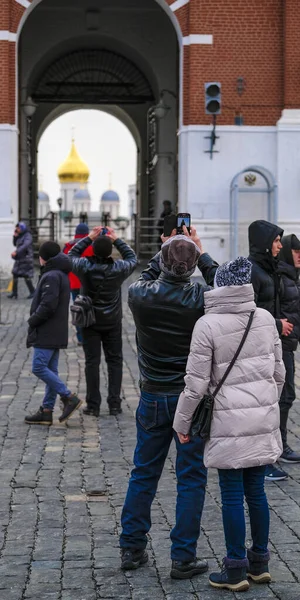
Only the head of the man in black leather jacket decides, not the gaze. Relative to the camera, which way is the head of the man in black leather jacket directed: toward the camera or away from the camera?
away from the camera

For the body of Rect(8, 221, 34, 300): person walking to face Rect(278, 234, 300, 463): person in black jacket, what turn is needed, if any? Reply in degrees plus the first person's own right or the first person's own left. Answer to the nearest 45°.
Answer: approximately 90° to the first person's own left

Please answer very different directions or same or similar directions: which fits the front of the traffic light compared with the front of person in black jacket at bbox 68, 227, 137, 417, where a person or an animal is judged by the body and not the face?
very different directions

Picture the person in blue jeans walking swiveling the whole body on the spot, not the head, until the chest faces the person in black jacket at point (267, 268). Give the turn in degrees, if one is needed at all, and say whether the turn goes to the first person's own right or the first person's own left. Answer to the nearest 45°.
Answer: approximately 135° to the first person's own left

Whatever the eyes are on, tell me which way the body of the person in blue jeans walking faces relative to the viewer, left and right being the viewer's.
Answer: facing to the left of the viewer

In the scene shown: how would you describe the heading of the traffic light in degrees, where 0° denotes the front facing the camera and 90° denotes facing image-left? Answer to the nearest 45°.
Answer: approximately 0°

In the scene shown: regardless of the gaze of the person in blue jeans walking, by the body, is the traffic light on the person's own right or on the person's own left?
on the person's own right

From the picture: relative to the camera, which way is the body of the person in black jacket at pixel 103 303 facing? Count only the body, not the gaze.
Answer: away from the camera

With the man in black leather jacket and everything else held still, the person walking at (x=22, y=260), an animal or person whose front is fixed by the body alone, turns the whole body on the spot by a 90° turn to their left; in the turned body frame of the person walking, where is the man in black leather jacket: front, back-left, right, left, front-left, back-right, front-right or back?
front

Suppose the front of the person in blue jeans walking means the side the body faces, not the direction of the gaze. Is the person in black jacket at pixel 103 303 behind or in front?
behind

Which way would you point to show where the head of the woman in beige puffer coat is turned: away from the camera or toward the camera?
away from the camera

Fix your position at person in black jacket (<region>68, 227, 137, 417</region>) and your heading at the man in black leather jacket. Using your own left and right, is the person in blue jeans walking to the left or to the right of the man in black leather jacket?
right
